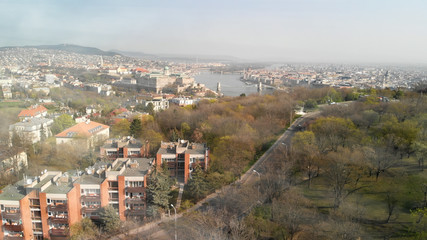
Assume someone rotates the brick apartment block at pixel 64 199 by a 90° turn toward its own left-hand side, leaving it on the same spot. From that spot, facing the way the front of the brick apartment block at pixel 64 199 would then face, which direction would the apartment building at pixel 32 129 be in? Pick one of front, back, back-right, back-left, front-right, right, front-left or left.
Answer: left

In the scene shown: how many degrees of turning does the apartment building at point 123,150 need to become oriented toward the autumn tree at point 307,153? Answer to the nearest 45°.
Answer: approximately 45° to its left

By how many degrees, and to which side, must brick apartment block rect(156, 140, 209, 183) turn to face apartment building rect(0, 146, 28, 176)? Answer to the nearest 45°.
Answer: approximately 90° to its right

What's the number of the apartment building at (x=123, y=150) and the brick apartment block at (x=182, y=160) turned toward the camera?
2

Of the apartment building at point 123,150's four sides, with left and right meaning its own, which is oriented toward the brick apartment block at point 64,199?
front

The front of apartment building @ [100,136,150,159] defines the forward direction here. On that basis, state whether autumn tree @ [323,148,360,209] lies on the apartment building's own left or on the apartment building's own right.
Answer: on the apartment building's own left

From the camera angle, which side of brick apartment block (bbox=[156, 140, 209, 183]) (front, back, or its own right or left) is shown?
front

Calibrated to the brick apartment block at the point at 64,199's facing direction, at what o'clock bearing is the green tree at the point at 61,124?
The green tree is roughly at 6 o'clock from the brick apartment block.

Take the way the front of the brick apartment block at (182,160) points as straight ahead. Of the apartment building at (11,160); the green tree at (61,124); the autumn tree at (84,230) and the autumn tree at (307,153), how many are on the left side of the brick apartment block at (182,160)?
1

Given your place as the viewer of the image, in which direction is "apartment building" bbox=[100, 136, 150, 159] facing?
facing the viewer

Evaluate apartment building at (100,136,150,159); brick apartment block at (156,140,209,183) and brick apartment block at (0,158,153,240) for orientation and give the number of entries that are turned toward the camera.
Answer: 3

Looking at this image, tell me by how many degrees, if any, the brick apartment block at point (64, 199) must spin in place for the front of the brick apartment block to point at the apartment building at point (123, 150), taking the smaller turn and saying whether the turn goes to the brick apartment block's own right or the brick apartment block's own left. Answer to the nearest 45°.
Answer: approximately 135° to the brick apartment block's own left

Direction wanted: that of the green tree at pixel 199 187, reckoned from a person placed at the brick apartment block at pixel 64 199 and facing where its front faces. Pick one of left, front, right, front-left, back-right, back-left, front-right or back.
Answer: left

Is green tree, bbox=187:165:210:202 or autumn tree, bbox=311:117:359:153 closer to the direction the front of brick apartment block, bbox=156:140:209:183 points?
the green tree

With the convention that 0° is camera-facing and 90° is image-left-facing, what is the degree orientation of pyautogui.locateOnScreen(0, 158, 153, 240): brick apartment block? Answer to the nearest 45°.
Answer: approximately 0°

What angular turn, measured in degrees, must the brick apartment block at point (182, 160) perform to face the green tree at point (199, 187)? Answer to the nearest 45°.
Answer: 0° — it already faces it
